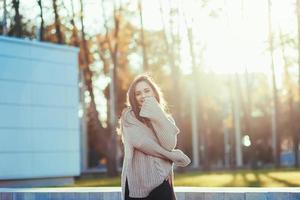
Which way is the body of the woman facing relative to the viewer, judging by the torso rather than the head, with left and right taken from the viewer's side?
facing the viewer and to the right of the viewer

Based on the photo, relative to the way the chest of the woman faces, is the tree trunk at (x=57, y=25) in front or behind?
behind

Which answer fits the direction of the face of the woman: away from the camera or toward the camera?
toward the camera

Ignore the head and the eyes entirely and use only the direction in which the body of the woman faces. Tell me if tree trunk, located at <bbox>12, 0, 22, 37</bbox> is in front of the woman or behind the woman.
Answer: behind
